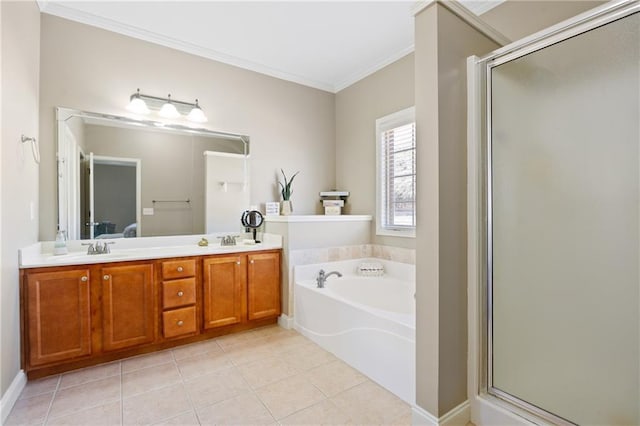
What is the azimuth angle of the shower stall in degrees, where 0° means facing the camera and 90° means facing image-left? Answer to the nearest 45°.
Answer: approximately 45°

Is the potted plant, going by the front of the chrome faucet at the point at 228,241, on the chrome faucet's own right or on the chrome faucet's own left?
on the chrome faucet's own left

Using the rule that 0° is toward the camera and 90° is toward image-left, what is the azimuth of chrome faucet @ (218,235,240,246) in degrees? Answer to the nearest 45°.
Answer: approximately 0°

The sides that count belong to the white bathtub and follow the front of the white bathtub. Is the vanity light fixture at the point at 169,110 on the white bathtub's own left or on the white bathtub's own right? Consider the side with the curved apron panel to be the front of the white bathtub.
on the white bathtub's own right
